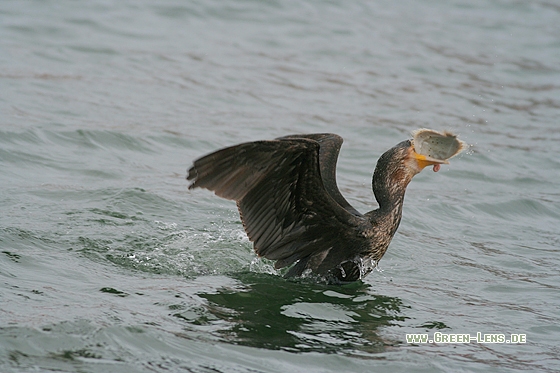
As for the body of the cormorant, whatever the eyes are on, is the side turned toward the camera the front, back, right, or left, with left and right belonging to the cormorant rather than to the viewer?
right
